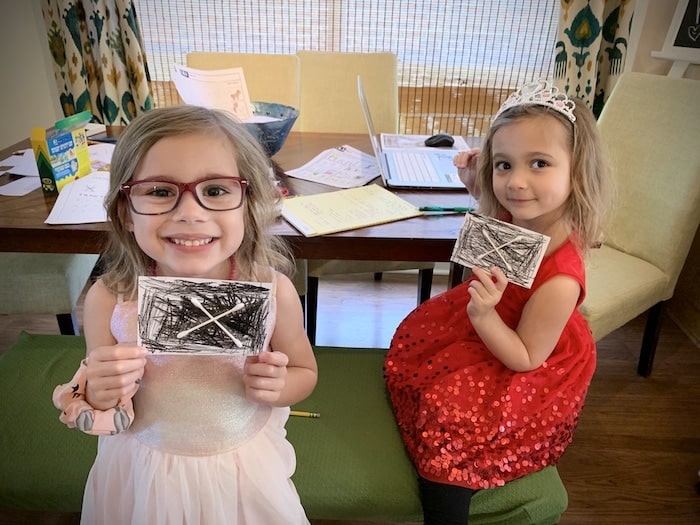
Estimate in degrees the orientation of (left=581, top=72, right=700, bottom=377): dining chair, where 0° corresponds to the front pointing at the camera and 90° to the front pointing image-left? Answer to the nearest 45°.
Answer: approximately 45°

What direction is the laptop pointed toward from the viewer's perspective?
to the viewer's right

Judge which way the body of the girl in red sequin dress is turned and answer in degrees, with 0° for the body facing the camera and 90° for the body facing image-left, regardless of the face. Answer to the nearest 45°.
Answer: approximately 45°

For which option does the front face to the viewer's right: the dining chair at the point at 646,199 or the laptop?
the laptop

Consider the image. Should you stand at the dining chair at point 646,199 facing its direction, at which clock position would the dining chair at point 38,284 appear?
the dining chair at point 38,284 is roughly at 12 o'clock from the dining chair at point 646,199.

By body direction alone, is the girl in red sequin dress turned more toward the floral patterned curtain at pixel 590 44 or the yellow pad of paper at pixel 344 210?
the yellow pad of paper

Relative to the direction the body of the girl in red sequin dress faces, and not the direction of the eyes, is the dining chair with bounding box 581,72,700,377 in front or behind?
behind

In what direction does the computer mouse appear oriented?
to the viewer's left

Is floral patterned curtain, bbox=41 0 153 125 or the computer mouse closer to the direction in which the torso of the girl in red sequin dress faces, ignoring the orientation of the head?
the floral patterned curtain

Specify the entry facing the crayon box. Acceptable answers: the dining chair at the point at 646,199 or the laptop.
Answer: the dining chair

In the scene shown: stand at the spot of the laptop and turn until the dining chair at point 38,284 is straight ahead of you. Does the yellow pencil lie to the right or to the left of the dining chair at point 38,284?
left

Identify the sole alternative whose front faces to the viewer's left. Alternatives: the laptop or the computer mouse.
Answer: the computer mouse

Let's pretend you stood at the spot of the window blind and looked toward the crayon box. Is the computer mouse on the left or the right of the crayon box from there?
left
